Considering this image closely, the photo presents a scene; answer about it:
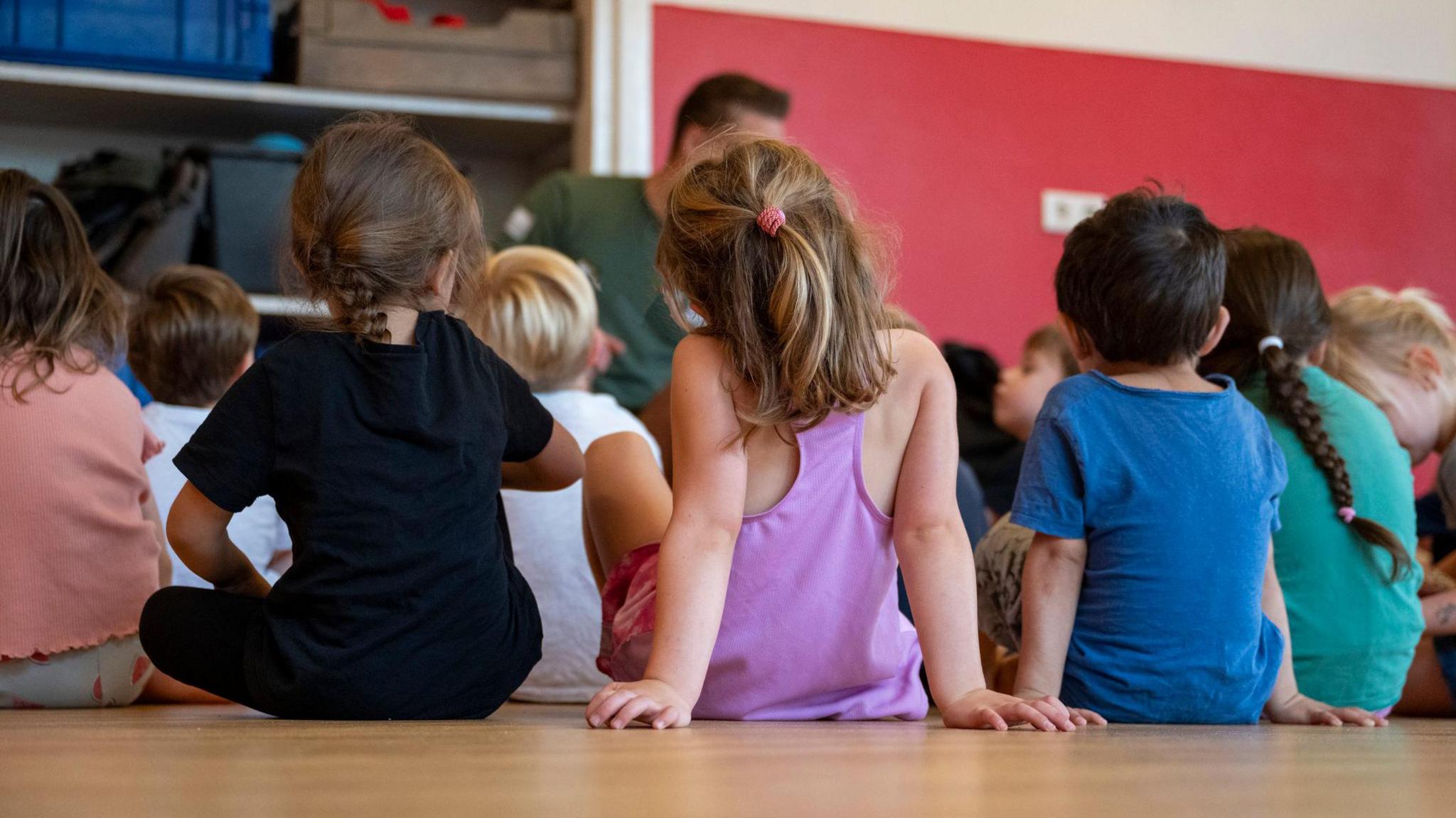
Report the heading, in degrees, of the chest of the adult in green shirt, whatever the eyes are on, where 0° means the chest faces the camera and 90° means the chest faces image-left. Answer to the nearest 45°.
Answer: approximately 315°

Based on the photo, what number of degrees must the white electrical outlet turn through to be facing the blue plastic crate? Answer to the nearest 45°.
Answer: approximately 45° to its right

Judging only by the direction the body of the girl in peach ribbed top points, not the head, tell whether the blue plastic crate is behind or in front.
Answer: in front

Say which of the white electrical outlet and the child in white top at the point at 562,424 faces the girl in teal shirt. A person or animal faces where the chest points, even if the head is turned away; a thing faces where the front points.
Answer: the white electrical outlet

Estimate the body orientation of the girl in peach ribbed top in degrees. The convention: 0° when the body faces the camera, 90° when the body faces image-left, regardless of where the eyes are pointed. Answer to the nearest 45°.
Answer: approximately 180°

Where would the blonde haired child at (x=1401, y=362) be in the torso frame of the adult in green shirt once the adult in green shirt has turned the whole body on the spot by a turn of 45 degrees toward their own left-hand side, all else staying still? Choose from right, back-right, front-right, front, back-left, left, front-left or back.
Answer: front-right

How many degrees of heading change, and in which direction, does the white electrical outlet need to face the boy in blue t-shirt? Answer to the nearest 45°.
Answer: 0° — it already faces them

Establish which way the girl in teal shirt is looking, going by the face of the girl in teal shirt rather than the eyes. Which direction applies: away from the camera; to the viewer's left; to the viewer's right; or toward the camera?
away from the camera

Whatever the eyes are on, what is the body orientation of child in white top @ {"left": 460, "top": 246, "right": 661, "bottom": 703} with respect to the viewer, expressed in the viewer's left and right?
facing away from the viewer

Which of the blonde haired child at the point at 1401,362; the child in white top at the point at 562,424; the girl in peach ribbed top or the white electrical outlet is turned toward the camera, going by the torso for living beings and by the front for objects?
the white electrical outlet

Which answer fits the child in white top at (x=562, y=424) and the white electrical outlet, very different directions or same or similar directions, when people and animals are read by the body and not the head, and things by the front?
very different directions

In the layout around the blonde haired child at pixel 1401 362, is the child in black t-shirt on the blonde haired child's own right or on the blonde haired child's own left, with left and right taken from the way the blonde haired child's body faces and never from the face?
on the blonde haired child's own left

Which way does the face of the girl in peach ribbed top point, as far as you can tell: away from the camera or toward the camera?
away from the camera
